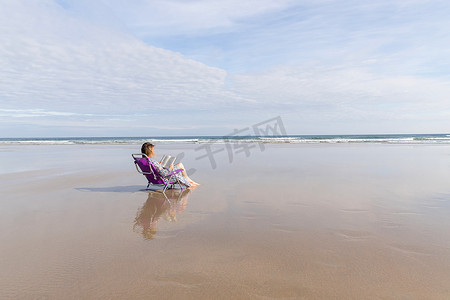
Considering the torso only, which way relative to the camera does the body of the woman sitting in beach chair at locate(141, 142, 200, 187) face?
to the viewer's right
